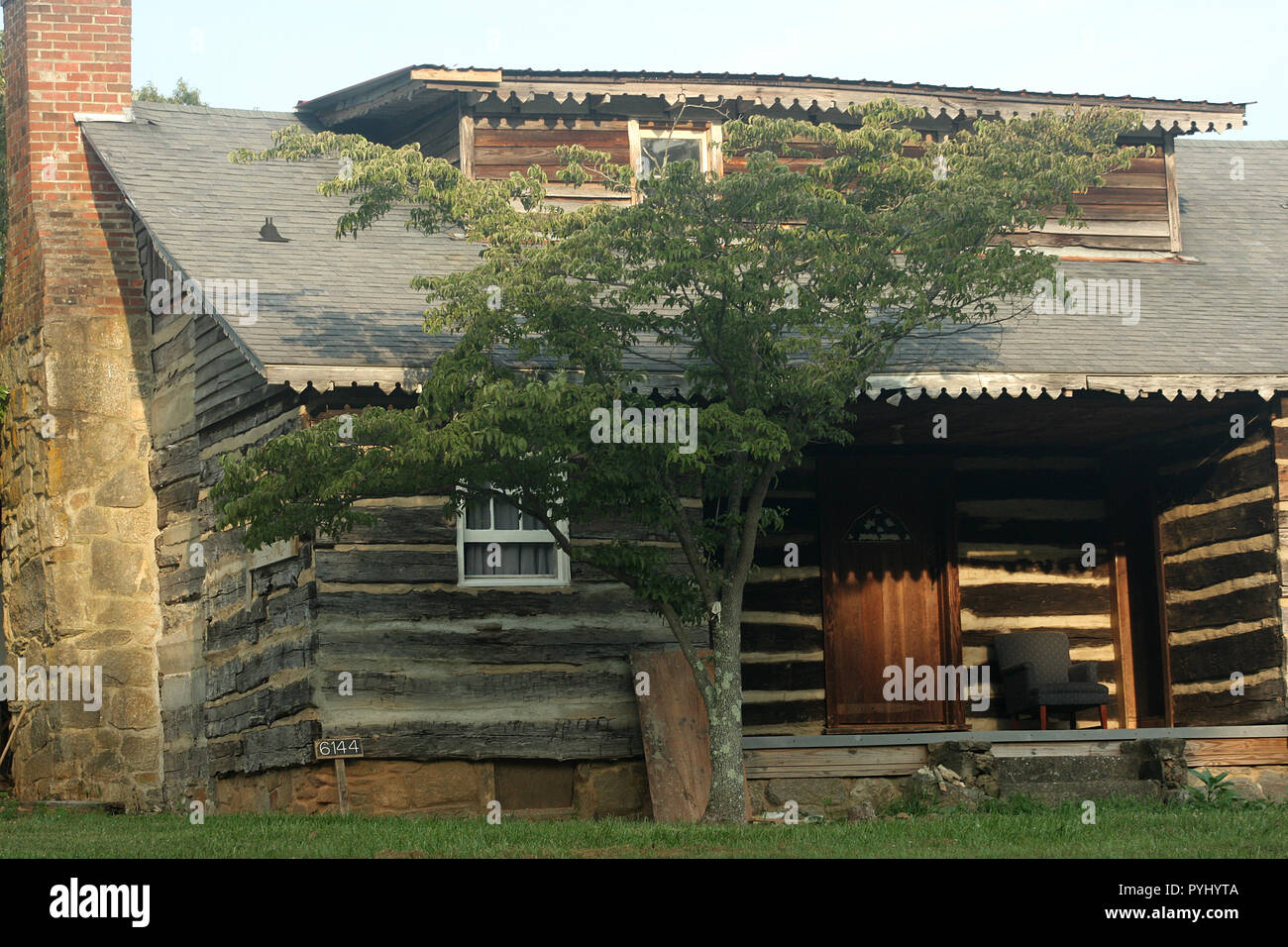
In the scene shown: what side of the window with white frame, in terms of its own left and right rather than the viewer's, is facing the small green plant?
left

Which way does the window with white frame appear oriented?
toward the camera

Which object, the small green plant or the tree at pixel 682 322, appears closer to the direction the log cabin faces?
the tree

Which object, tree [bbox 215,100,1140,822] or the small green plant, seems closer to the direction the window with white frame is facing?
the tree

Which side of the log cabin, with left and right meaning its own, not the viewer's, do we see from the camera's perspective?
front

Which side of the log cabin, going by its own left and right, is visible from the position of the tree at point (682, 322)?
front
